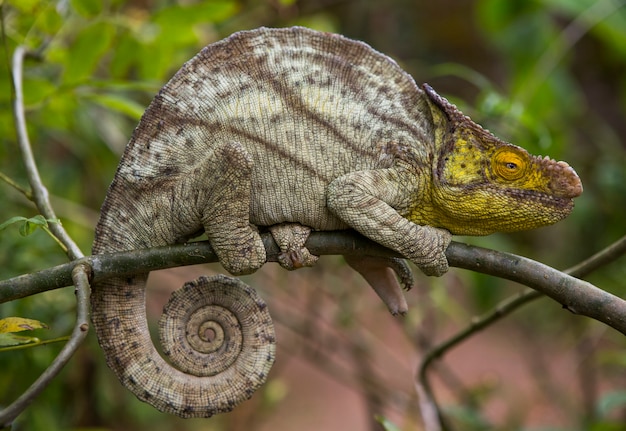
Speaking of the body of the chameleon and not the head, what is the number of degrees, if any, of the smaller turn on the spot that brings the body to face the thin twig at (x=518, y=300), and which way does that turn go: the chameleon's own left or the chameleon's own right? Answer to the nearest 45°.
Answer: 0° — it already faces it

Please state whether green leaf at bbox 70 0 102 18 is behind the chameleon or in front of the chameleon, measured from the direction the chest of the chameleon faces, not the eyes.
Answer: behind

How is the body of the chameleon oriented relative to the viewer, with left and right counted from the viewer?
facing to the right of the viewer

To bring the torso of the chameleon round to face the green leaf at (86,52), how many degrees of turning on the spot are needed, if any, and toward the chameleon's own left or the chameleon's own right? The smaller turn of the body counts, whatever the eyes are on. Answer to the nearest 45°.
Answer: approximately 135° to the chameleon's own left
